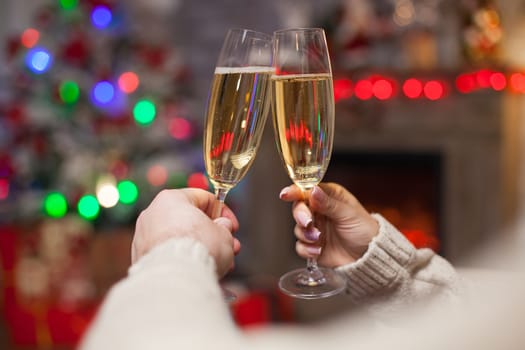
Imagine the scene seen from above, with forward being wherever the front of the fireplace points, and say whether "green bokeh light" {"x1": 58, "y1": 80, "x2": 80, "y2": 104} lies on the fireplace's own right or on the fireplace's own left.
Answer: on the fireplace's own right

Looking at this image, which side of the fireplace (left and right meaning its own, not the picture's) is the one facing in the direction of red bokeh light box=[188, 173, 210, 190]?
right

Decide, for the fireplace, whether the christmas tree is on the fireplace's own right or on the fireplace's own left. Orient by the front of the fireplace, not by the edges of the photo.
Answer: on the fireplace's own right

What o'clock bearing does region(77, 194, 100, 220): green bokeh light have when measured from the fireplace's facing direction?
The green bokeh light is roughly at 2 o'clock from the fireplace.

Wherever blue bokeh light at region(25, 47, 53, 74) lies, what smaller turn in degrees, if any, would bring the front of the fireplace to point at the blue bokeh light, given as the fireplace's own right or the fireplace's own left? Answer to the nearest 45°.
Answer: approximately 90° to the fireplace's own right

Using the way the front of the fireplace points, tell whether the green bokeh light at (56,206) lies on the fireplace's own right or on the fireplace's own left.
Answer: on the fireplace's own right

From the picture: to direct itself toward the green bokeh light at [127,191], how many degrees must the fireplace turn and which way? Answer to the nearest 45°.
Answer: approximately 45° to its right

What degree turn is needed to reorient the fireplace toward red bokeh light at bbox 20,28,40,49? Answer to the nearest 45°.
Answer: approximately 90° to its right

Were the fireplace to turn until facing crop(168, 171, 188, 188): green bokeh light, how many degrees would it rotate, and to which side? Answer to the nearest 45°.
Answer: approximately 45° to its right

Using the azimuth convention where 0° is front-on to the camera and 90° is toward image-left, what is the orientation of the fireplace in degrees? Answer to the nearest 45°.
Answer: approximately 0°
